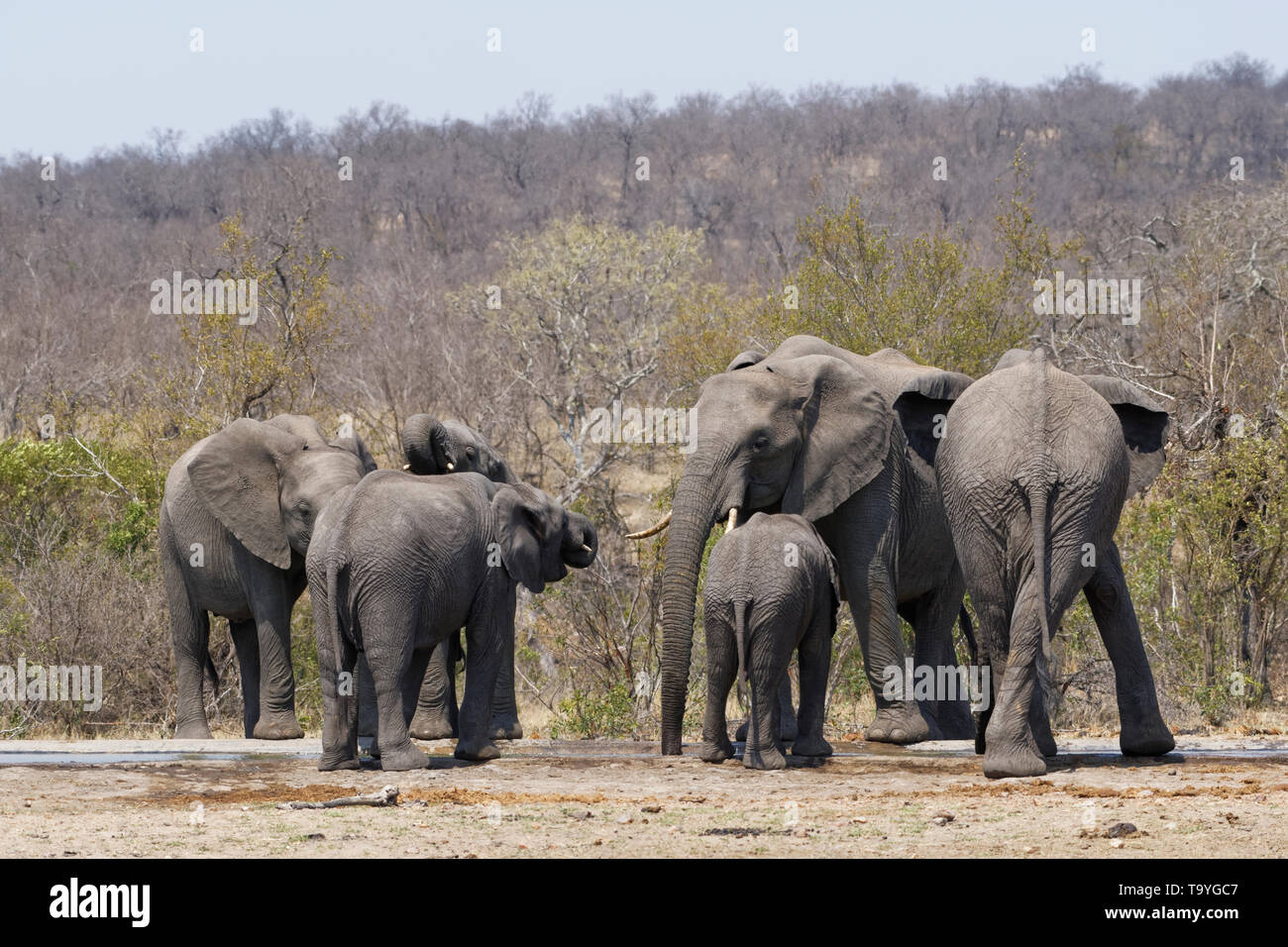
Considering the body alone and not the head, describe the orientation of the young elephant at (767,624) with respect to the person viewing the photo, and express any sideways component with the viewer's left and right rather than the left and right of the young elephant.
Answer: facing away from the viewer and to the right of the viewer

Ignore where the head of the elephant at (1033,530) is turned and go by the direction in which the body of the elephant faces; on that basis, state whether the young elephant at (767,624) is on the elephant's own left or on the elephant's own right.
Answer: on the elephant's own left

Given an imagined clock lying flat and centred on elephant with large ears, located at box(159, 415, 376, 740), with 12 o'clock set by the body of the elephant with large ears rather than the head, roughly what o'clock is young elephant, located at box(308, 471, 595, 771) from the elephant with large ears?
The young elephant is roughly at 1 o'clock from the elephant with large ears.

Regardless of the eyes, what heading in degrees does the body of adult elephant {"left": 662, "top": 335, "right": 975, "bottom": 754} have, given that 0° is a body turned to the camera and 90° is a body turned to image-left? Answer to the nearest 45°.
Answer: approximately 45°

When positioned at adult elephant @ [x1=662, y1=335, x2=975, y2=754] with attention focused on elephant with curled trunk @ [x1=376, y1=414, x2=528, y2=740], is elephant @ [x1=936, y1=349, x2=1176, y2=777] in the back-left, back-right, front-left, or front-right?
back-left

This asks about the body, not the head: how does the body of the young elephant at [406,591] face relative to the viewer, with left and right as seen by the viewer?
facing away from the viewer and to the right of the viewer

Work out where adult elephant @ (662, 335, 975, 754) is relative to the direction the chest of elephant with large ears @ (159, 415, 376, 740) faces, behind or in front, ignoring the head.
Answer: in front

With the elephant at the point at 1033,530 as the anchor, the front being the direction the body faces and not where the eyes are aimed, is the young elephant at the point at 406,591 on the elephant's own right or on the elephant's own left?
on the elephant's own left

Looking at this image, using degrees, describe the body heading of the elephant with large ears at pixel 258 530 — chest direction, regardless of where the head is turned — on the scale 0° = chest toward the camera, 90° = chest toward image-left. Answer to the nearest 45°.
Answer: approximately 315°

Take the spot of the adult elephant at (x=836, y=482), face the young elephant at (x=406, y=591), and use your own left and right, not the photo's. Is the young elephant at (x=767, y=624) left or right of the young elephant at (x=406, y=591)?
left

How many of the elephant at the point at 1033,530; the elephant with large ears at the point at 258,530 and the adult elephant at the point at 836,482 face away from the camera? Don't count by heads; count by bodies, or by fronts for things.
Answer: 1

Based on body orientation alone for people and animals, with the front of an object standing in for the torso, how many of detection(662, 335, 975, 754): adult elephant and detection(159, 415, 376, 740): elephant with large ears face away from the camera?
0

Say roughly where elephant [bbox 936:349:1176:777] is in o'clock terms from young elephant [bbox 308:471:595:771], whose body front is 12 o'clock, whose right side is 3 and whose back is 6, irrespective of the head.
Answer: The elephant is roughly at 2 o'clock from the young elephant.

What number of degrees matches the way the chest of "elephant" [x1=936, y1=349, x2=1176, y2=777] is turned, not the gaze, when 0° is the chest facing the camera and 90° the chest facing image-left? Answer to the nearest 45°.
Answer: approximately 180°
